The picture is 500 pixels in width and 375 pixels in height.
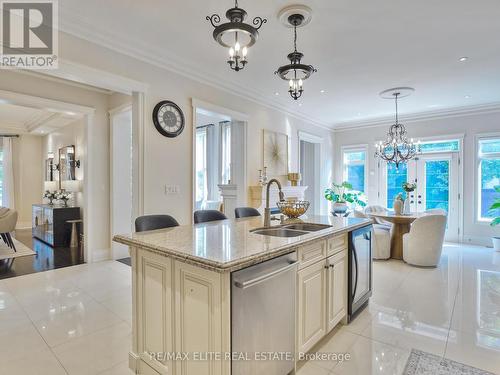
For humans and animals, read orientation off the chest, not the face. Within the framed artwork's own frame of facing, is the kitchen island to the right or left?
on its right

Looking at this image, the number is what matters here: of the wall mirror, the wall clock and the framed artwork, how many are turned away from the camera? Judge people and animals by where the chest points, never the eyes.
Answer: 0

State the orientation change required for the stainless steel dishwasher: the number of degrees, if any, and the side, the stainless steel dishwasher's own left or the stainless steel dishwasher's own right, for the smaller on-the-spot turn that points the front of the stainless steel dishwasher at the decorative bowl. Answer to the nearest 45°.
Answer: approximately 135° to the stainless steel dishwasher's own left

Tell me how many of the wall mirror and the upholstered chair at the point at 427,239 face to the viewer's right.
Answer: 0

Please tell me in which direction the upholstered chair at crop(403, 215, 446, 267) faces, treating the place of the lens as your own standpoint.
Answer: facing away from the viewer and to the left of the viewer

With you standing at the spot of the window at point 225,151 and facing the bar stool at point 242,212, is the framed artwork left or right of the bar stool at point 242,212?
left

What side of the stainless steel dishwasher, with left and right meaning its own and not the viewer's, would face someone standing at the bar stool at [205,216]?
back

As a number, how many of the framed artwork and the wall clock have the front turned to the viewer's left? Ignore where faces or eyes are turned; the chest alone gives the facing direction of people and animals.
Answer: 0

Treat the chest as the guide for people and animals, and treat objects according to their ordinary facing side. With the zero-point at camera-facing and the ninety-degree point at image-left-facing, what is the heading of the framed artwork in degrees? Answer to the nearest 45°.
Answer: approximately 315°

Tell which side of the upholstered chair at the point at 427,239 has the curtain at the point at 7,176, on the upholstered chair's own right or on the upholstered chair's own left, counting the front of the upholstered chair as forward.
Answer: on the upholstered chair's own left

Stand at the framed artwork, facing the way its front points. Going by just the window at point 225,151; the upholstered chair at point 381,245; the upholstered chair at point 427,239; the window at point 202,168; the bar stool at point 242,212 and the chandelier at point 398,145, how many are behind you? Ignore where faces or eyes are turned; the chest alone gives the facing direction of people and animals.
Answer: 2

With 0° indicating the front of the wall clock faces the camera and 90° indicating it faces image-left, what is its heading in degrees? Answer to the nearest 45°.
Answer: approximately 315°

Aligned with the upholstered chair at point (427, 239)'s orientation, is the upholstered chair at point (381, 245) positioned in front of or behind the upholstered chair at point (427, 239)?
in front

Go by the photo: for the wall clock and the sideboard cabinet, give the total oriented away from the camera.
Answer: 0

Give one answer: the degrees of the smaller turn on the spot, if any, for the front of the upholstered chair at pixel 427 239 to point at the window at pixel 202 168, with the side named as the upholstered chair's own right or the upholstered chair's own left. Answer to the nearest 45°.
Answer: approximately 45° to the upholstered chair's own left
